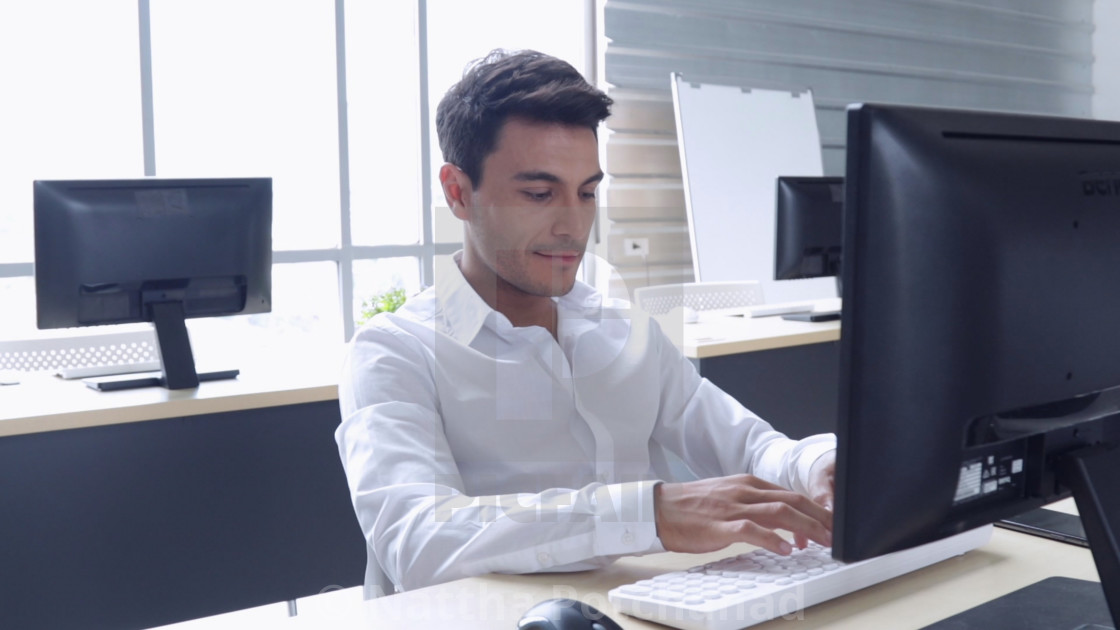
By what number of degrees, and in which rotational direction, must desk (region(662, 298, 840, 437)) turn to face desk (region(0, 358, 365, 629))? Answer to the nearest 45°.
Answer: approximately 90° to its left

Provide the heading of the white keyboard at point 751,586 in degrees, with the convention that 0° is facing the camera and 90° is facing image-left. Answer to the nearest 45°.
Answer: approximately 135°

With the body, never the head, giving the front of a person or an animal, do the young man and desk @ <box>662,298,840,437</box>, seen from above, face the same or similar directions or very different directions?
very different directions

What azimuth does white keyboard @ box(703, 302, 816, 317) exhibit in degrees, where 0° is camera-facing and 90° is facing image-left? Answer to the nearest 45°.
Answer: approximately 135°

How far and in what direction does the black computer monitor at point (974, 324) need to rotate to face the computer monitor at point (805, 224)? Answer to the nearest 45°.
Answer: approximately 45° to its right

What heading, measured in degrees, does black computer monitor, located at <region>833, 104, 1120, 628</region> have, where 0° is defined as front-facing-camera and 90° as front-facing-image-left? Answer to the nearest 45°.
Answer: approximately 135°

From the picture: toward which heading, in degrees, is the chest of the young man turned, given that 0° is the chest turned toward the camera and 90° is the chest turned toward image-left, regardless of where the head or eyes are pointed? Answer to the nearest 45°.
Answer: approximately 315°

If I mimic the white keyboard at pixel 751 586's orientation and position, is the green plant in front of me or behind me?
in front

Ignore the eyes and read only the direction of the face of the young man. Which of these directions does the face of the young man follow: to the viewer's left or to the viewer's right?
to the viewer's right
